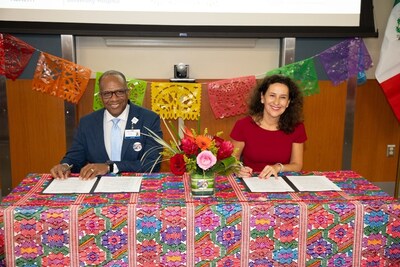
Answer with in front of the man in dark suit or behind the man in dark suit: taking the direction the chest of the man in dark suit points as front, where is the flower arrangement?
in front

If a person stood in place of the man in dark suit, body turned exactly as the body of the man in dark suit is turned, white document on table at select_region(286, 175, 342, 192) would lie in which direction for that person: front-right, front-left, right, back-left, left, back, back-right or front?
front-left

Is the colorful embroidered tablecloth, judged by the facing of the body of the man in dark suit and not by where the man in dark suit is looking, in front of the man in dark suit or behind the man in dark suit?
in front

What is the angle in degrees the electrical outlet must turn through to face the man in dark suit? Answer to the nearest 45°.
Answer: approximately 45° to its right

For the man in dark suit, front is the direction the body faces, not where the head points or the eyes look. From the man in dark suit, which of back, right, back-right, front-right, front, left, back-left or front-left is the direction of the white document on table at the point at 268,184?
front-left

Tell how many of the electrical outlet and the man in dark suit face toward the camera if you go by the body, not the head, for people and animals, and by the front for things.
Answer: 2

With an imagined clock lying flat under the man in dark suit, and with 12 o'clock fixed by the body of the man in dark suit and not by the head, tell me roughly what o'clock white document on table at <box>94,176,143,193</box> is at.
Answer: The white document on table is roughly at 12 o'clock from the man in dark suit.

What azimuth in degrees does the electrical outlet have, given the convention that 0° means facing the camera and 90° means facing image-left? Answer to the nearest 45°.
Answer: approximately 0°
